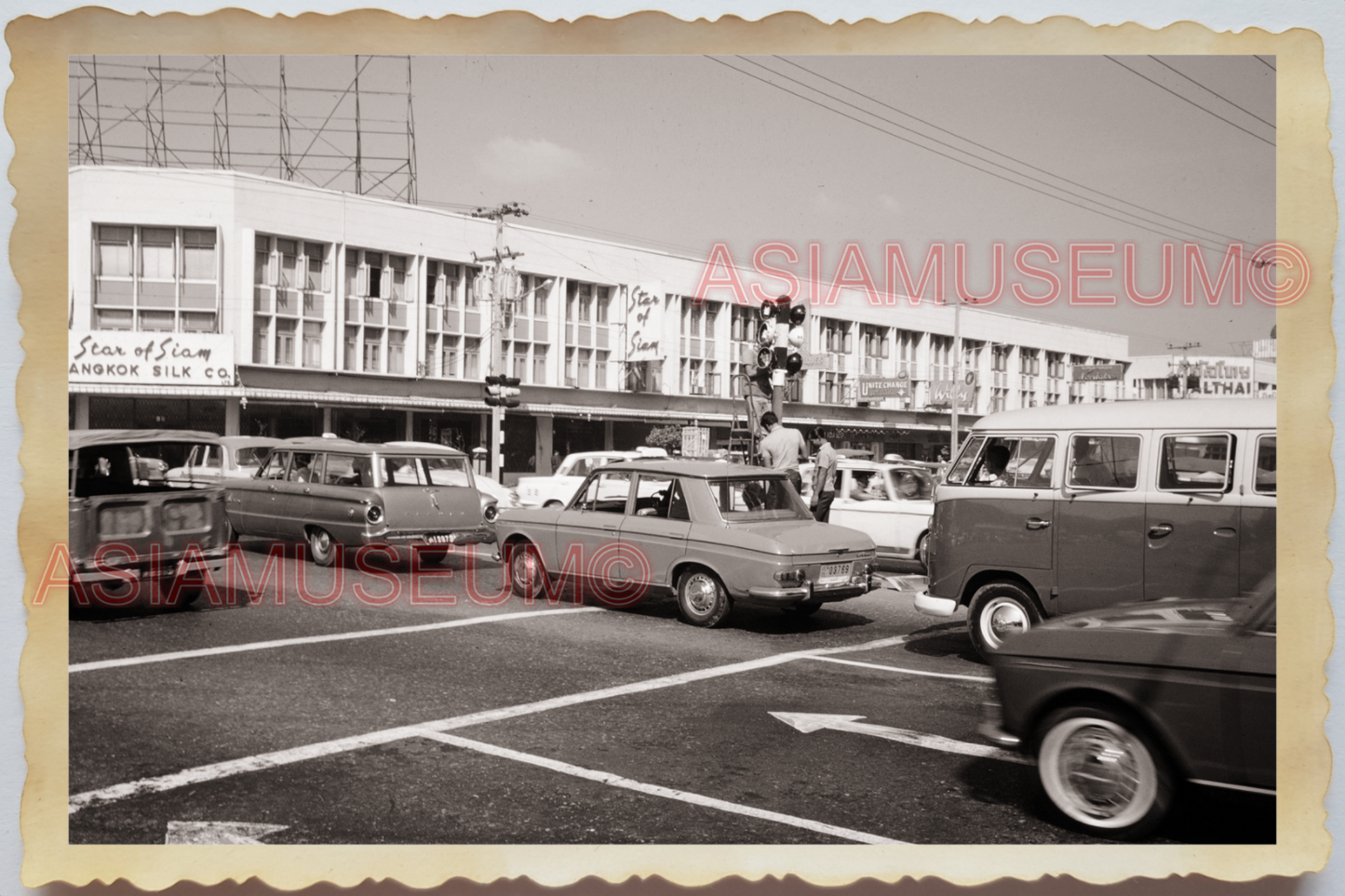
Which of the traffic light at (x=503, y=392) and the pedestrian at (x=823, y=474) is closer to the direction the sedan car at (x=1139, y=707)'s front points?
the traffic light

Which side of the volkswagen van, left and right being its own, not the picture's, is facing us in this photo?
left

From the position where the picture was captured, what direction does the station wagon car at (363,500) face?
facing away from the viewer and to the left of the viewer

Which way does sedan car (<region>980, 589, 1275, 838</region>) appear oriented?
to the viewer's left

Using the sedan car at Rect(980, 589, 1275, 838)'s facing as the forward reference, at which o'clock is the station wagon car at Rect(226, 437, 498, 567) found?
the station wagon car at Rect(226, 437, 498, 567) is roughly at 1 o'clock from the sedan car at Rect(980, 589, 1275, 838).
